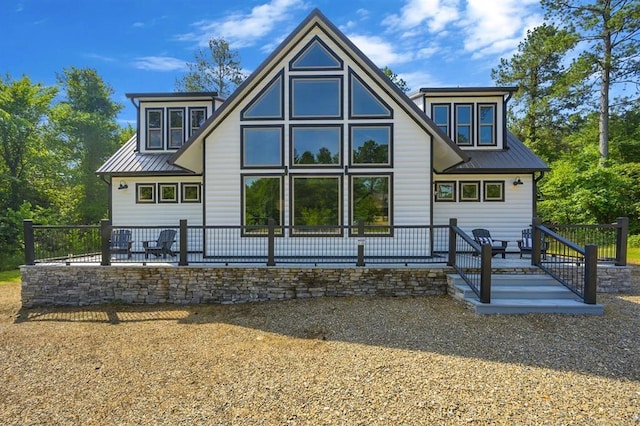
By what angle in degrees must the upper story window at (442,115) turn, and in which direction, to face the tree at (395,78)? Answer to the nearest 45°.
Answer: approximately 180°

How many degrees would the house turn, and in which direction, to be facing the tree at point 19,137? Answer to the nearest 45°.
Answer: approximately 135° to its right

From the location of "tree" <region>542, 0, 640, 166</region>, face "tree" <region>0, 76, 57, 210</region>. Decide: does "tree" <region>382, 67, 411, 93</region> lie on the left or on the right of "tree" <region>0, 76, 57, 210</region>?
right

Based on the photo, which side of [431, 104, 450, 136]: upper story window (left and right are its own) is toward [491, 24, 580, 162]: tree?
back

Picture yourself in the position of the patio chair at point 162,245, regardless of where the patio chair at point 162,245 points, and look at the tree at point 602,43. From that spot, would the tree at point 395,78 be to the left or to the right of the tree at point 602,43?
left

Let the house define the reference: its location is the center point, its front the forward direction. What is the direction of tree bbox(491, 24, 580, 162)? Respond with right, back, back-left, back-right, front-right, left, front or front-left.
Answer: back-left

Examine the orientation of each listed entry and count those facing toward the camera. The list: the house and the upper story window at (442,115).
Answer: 2

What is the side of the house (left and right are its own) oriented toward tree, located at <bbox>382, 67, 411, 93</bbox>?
back
